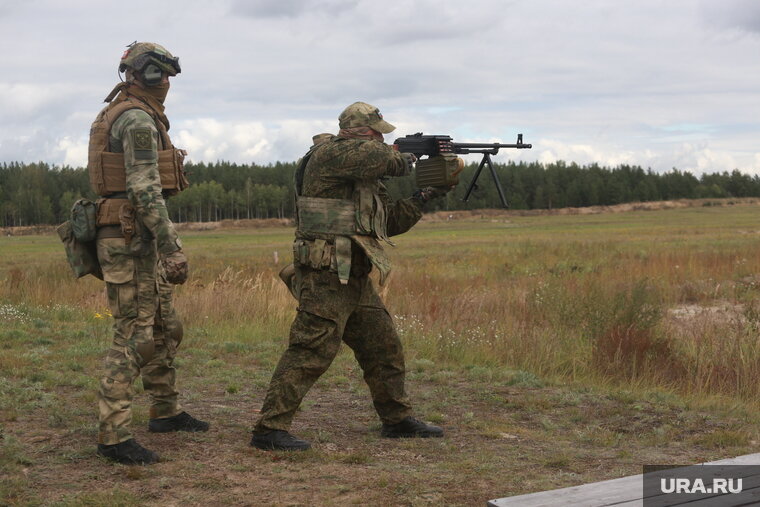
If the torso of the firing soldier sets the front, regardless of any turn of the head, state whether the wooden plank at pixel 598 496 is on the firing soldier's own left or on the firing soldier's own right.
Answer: on the firing soldier's own right

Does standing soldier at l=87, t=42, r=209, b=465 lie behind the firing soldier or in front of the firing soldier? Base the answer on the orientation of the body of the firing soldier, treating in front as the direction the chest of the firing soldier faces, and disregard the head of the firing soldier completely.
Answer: behind

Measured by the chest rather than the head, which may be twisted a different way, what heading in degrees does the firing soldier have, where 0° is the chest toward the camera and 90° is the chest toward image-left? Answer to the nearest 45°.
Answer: approximately 270°

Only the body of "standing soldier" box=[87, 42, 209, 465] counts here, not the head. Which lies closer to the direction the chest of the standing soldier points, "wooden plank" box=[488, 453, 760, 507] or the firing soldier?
the firing soldier

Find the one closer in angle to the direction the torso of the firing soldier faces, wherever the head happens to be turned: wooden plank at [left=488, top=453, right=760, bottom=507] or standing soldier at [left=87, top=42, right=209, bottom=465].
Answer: the wooden plank

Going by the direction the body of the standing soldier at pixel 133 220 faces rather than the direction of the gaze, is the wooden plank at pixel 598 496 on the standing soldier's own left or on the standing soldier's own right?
on the standing soldier's own right

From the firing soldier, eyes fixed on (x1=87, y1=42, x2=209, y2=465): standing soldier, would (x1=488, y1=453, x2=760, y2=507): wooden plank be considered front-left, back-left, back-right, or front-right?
back-left

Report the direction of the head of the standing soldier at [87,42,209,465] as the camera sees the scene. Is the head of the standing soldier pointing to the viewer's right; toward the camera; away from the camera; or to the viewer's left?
to the viewer's right

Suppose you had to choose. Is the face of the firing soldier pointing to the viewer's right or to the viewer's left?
to the viewer's right

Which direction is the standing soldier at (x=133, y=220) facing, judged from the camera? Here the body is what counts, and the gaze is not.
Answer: to the viewer's right

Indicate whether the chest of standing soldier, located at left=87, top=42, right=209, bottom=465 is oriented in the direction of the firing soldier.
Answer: yes

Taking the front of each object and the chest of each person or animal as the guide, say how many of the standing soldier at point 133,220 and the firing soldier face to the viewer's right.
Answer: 2
